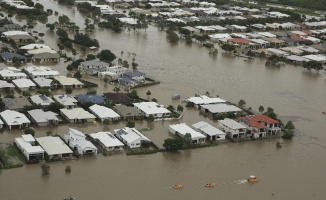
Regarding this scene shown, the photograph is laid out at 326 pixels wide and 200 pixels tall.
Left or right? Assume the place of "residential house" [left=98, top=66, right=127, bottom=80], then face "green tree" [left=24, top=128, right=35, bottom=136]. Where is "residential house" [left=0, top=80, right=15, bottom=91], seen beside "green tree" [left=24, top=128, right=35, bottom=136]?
right

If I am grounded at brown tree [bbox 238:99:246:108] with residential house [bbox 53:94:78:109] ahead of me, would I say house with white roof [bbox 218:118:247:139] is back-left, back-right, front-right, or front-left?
front-left

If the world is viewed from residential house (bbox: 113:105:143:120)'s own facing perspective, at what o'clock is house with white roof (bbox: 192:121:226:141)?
The house with white roof is roughly at 10 o'clock from the residential house.

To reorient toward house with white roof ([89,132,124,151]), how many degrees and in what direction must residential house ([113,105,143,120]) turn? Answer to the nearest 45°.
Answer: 0° — it already faces it

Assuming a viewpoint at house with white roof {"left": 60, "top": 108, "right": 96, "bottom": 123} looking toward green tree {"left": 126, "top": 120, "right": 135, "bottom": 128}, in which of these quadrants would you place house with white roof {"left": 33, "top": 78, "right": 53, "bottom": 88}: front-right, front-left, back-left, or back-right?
back-left

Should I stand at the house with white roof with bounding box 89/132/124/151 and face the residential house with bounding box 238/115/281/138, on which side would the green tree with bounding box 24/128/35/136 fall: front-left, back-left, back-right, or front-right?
back-left

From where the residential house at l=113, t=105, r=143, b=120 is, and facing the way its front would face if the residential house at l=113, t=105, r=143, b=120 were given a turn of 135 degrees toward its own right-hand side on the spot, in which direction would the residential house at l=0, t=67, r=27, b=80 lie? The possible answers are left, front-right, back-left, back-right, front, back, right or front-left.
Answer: front

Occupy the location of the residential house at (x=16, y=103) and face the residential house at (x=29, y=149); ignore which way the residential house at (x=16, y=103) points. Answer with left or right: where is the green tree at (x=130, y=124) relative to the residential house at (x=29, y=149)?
left

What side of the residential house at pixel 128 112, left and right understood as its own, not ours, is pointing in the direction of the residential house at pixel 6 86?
right

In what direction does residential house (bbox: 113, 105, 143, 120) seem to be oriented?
toward the camera

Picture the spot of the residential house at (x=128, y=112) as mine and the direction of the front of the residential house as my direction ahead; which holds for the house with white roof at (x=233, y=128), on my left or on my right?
on my left

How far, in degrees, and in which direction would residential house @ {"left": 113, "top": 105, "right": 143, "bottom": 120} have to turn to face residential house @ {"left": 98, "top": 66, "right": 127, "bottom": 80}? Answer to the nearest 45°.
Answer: approximately 180°
